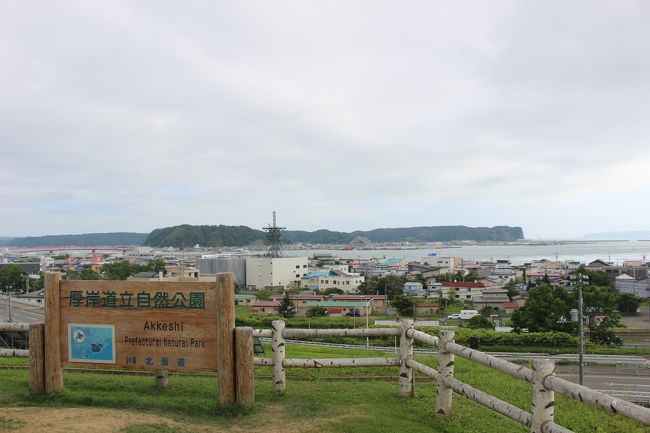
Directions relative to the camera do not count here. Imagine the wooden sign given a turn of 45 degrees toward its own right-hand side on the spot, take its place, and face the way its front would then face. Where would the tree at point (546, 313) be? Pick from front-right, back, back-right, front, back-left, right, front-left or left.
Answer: back

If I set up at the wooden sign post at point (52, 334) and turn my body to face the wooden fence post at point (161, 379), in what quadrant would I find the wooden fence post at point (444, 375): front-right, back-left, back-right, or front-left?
front-right

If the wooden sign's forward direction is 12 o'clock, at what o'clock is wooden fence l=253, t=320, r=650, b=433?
The wooden fence is roughly at 10 o'clock from the wooden sign.

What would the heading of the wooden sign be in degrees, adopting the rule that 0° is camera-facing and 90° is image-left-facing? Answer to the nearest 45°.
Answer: approximately 0°

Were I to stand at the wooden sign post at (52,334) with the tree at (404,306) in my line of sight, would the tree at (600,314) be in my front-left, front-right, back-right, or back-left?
front-right

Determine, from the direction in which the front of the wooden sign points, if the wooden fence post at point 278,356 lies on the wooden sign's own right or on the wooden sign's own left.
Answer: on the wooden sign's own left

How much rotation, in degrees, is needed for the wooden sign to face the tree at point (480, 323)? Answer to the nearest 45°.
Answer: approximately 135° to its left

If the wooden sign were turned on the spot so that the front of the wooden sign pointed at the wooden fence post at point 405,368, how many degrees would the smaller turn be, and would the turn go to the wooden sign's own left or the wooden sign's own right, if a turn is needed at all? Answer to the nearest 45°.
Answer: approximately 90° to the wooden sign's own left

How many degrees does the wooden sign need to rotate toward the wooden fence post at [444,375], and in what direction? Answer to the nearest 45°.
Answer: approximately 45° to its left

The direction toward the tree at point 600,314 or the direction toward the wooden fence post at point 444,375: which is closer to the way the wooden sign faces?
the wooden fence post

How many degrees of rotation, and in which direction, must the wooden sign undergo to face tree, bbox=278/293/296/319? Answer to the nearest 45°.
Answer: approximately 180°

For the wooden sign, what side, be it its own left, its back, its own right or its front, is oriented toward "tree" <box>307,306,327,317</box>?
back

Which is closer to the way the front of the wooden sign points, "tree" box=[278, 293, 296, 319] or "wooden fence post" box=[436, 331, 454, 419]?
the wooden fence post
